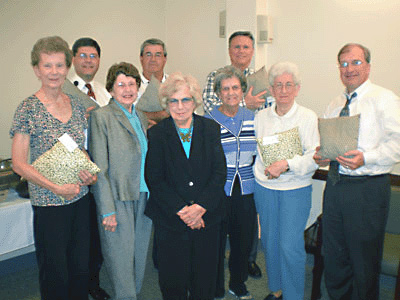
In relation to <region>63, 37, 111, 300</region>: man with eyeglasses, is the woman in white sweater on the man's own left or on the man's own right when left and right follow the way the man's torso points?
on the man's own left

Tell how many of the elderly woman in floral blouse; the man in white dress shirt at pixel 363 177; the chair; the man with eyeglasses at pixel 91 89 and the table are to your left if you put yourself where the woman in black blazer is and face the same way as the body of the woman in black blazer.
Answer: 2

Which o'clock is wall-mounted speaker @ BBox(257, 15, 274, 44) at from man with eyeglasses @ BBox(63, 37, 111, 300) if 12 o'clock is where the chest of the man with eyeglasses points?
The wall-mounted speaker is roughly at 8 o'clock from the man with eyeglasses.

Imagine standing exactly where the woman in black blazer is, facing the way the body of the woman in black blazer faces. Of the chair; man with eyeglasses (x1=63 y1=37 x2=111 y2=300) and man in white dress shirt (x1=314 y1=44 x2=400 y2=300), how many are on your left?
2

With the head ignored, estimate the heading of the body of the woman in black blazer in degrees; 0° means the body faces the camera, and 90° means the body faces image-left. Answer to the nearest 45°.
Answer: approximately 0°

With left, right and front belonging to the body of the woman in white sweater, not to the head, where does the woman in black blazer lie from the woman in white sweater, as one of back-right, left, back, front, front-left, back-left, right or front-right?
front-right

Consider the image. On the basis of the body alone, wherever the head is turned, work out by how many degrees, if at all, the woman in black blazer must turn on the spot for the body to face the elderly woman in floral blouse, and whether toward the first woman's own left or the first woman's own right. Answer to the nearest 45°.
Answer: approximately 90° to the first woman's own right
